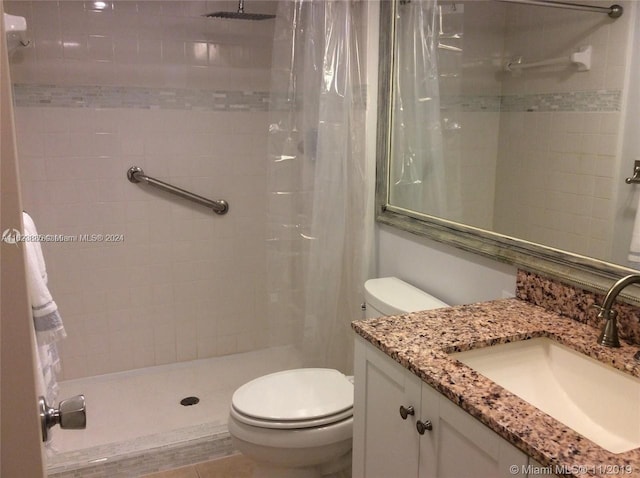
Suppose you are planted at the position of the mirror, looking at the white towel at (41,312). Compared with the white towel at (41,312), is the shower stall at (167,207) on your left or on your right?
right

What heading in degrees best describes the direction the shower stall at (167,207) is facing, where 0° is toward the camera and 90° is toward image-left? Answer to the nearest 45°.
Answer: approximately 0°

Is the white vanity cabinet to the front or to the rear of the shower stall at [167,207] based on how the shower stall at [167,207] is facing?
to the front

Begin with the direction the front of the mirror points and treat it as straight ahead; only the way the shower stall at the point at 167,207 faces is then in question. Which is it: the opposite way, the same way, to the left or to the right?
to the left

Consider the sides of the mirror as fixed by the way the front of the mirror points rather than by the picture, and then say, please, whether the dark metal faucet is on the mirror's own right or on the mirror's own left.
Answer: on the mirror's own left

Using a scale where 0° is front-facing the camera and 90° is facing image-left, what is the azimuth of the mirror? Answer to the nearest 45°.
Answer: approximately 45°

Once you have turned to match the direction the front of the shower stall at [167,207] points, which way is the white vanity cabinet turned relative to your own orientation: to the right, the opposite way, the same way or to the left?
to the right

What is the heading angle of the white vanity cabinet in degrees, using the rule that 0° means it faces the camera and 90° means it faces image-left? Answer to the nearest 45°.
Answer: approximately 45°

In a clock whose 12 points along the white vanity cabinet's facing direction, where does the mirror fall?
The mirror is roughly at 5 o'clock from the white vanity cabinet.
